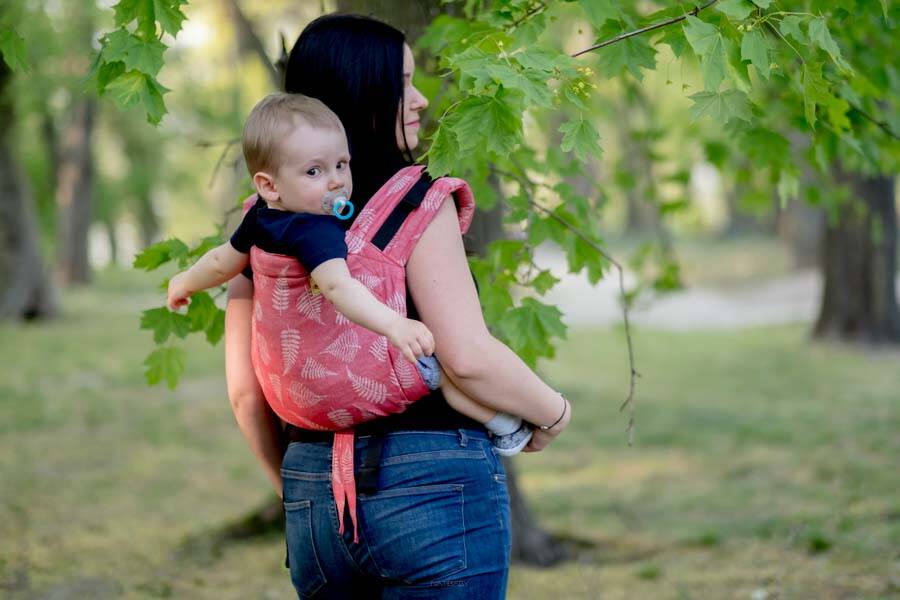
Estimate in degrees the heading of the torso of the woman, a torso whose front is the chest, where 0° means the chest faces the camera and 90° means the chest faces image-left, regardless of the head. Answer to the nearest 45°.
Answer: approximately 225°

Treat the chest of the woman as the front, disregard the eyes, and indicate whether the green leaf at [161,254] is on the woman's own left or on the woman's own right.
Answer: on the woman's own left

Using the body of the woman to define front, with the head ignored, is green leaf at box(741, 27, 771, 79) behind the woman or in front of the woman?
in front

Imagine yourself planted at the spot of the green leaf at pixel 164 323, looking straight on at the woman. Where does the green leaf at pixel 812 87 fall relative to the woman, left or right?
left

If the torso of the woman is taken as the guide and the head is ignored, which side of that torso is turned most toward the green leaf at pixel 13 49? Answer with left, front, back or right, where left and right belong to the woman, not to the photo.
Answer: left

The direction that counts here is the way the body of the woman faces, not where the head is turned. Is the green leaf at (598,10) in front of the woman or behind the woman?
in front

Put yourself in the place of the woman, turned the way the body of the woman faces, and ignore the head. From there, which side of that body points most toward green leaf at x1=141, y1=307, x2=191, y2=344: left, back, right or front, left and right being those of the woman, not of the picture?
left

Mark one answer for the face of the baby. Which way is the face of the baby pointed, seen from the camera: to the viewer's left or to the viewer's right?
to the viewer's right
